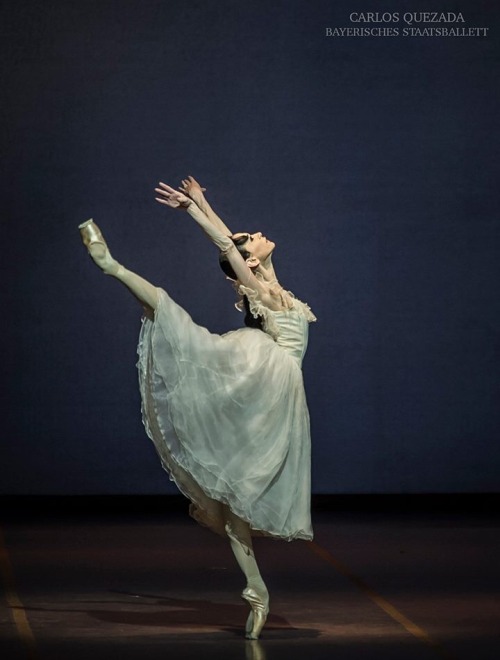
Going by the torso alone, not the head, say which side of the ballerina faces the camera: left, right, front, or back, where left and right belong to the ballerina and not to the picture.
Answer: right
